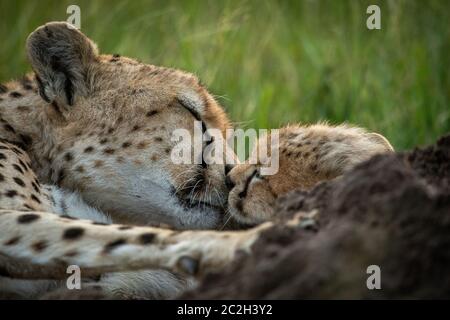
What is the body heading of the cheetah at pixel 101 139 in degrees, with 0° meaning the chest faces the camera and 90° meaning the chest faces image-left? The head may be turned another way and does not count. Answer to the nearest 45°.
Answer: approximately 270°
